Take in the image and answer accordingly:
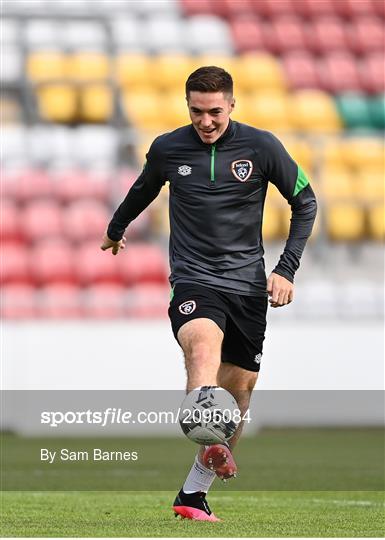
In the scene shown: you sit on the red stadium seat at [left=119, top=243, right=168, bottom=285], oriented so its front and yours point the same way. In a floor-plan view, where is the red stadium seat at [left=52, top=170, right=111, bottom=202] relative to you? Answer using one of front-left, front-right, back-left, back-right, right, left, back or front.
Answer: back-right

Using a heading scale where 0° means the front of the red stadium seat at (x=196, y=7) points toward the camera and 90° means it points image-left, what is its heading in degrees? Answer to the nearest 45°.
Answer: approximately 0°

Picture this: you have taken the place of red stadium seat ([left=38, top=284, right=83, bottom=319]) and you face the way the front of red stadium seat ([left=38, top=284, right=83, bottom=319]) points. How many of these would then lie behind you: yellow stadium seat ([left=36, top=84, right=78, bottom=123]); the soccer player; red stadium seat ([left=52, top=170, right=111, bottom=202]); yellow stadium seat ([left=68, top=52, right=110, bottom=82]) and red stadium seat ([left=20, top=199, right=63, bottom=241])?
4

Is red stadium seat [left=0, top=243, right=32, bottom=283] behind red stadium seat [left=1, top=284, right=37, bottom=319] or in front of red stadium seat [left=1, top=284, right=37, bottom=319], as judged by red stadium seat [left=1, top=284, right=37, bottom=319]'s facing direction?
behind

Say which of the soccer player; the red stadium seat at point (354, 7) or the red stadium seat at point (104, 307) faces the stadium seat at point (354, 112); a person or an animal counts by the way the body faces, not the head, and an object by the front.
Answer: the red stadium seat at point (354, 7)

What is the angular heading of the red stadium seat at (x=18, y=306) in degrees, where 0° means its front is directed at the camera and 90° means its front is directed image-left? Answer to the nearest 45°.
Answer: approximately 0°

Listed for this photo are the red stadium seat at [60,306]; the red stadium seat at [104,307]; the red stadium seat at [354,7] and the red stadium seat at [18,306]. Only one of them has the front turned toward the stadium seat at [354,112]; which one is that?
the red stadium seat at [354,7]
